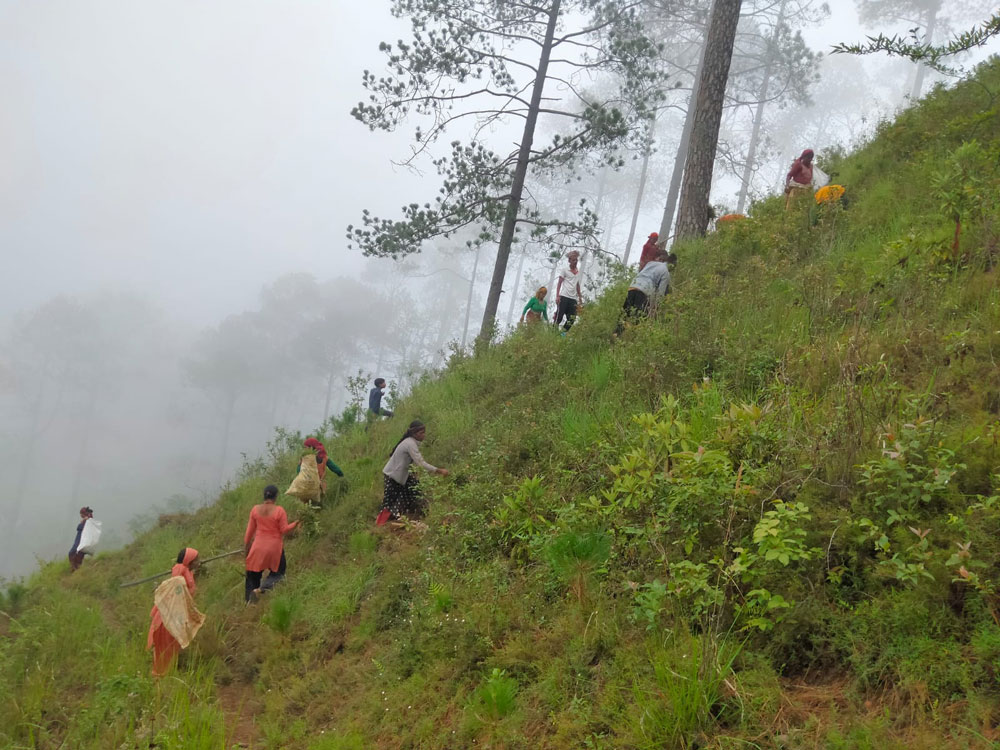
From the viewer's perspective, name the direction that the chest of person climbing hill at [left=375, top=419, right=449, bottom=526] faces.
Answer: to the viewer's right

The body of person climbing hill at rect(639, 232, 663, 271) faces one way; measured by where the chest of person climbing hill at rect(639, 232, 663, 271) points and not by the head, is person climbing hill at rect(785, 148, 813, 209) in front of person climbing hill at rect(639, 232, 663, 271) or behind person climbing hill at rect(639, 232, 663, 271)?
in front

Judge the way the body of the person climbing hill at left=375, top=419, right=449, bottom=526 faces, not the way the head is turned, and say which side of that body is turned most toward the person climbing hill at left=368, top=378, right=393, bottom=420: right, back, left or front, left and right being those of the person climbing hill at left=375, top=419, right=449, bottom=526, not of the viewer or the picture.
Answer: left

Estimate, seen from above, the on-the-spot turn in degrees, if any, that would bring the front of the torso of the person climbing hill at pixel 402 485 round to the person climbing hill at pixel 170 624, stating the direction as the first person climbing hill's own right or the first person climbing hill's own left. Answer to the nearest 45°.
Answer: approximately 135° to the first person climbing hill's own right

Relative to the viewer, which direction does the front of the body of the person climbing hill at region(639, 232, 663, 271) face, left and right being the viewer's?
facing to the right of the viewer

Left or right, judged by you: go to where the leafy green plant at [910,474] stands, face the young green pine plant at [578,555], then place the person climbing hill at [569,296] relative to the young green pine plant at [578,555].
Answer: right

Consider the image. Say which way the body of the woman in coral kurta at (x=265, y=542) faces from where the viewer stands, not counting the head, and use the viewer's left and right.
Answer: facing away from the viewer and to the right of the viewer

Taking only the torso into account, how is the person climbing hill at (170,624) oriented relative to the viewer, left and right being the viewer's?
facing to the right of the viewer

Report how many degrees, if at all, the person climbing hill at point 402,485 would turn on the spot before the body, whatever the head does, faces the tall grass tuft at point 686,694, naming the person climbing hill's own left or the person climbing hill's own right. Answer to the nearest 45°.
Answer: approximately 90° to the person climbing hill's own right
